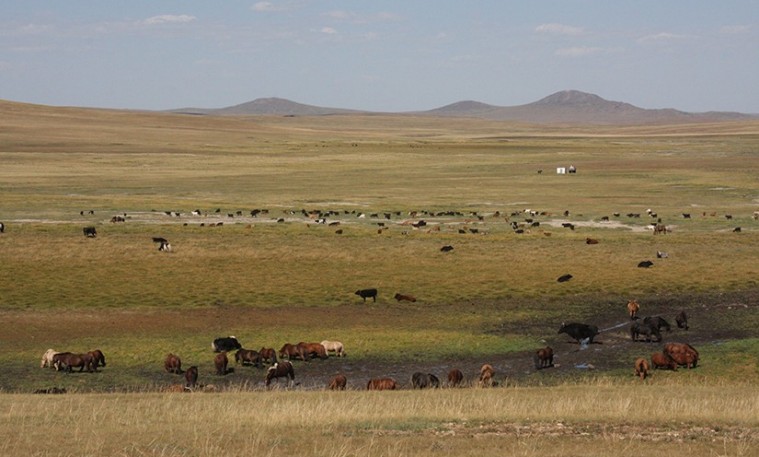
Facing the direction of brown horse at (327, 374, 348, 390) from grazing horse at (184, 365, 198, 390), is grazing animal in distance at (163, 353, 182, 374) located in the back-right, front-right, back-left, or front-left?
back-left

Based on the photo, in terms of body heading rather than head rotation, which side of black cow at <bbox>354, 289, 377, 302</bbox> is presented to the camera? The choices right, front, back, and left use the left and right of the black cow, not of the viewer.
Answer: left

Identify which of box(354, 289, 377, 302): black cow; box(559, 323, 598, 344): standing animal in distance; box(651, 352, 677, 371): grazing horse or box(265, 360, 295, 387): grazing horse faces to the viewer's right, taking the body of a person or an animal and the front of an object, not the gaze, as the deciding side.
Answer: box(651, 352, 677, 371): grazing horse

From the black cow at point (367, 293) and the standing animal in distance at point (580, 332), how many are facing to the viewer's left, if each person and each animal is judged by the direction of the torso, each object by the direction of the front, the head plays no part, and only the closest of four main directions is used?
2

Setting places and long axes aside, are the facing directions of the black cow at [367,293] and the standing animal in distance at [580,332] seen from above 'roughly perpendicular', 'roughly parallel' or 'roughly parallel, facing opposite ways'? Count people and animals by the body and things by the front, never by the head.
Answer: roughly parallel

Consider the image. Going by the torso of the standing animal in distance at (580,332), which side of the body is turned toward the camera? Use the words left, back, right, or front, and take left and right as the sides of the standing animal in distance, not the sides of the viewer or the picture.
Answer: left

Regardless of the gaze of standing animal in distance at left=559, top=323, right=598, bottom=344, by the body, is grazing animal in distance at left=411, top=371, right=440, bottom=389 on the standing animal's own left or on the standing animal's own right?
on the standing animal's own left

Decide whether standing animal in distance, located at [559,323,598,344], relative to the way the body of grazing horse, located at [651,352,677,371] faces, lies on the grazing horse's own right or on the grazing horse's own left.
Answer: on the grazing horse's own left

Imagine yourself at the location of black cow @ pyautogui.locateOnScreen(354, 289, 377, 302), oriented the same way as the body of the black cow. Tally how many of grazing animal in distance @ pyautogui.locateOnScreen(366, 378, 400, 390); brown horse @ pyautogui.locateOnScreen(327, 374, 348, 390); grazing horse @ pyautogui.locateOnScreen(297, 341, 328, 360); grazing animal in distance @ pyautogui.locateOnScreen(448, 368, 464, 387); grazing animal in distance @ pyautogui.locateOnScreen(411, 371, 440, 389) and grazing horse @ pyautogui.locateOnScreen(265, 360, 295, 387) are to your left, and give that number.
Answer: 6
